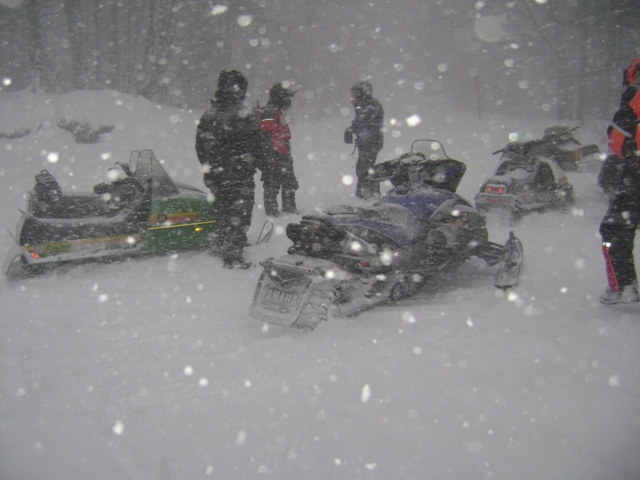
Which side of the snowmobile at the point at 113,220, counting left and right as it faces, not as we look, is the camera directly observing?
right

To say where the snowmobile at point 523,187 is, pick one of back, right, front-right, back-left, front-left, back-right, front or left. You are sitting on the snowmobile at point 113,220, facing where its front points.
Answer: front

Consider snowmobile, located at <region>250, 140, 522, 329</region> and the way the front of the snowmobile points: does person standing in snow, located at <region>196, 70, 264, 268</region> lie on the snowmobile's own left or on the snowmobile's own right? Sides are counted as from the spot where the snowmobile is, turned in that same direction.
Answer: on the snowmobile's own left

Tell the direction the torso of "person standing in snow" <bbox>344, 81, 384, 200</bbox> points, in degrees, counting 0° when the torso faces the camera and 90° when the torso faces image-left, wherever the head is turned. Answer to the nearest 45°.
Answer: approximately 90°

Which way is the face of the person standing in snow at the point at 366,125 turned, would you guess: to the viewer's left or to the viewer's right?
to the viewer's left

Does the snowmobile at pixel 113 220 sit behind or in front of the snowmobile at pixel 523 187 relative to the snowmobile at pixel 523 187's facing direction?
behind

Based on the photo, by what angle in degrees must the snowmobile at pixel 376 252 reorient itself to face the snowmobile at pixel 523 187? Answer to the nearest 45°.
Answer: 0° — it already faces it

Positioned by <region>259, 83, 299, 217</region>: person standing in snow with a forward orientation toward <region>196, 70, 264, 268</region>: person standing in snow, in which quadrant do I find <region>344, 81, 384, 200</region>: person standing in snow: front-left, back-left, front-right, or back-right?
back-left

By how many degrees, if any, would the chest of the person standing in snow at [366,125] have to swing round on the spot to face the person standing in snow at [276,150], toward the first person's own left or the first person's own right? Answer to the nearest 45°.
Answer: approximately 45° to the first person's own left

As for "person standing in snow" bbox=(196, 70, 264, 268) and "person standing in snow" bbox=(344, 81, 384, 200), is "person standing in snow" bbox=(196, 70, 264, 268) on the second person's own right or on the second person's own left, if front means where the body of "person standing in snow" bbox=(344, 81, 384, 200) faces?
on the second person's own left

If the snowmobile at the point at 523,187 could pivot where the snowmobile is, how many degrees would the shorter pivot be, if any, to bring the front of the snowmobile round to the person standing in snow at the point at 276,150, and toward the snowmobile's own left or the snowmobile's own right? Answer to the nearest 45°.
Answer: approximately 135° to the snowmobile's own left

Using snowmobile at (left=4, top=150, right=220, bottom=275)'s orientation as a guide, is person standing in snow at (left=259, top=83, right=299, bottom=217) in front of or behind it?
in front

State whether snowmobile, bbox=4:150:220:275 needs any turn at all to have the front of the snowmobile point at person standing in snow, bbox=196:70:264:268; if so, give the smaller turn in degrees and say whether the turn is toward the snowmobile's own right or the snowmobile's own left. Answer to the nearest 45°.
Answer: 0° — it already faces them

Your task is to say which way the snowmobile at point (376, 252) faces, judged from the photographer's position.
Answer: facing away from the viewer and to the right of the viewer

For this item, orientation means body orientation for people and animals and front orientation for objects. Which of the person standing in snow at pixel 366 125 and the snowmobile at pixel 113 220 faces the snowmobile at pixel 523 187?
the snowmobile at pixel 113 220
